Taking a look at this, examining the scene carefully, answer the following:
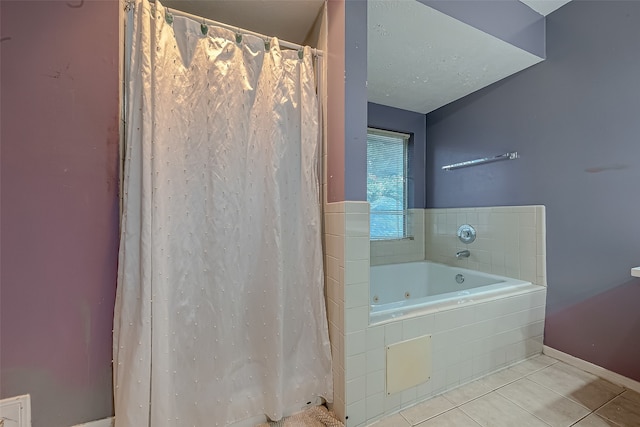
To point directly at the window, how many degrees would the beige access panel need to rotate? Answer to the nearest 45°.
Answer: approximately 135° to its left

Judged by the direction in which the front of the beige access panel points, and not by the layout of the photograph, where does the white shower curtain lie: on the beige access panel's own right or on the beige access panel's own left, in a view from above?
on the beige access panel's own right

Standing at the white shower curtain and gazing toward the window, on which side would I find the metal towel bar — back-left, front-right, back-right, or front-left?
front-right

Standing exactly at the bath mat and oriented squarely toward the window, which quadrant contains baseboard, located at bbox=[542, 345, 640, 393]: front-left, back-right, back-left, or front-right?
front-right

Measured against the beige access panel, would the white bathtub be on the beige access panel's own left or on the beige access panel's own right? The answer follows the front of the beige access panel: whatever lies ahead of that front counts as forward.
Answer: on the beige access panel's own left

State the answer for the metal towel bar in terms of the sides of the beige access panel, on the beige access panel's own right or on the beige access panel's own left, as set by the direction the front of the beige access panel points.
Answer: on the beige access panel's own left

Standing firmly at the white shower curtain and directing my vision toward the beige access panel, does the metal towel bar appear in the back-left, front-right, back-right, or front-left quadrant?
front-left

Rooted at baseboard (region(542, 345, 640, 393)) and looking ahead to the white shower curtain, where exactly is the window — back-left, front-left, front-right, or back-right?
front-right

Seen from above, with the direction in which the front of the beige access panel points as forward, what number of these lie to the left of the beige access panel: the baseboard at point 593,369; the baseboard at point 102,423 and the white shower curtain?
1
